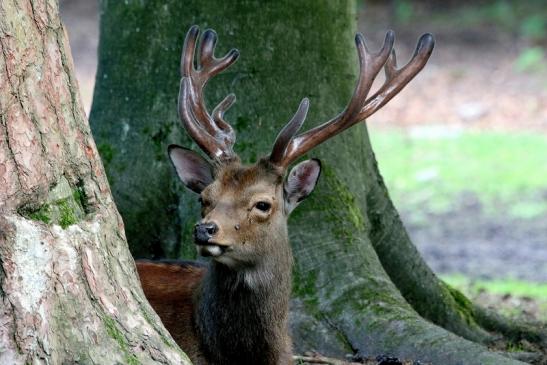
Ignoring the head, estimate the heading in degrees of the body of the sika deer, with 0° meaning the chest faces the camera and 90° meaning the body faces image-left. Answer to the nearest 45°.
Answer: approximately 315°

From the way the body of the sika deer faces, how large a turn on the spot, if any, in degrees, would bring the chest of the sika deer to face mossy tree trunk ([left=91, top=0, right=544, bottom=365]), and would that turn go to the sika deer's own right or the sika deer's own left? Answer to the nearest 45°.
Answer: approximately 135° to the sika deer's own left

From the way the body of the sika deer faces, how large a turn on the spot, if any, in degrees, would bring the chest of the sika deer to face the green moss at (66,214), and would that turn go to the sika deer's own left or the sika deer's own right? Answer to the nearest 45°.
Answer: approximately 90° to the sika deer's own right

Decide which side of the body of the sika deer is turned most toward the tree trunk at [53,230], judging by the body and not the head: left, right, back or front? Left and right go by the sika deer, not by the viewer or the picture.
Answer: right

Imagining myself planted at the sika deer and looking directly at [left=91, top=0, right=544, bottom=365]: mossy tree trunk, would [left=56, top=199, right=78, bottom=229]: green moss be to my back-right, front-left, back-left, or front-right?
back-left

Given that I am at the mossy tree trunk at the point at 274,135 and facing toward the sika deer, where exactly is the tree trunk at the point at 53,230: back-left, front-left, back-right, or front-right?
front-right
